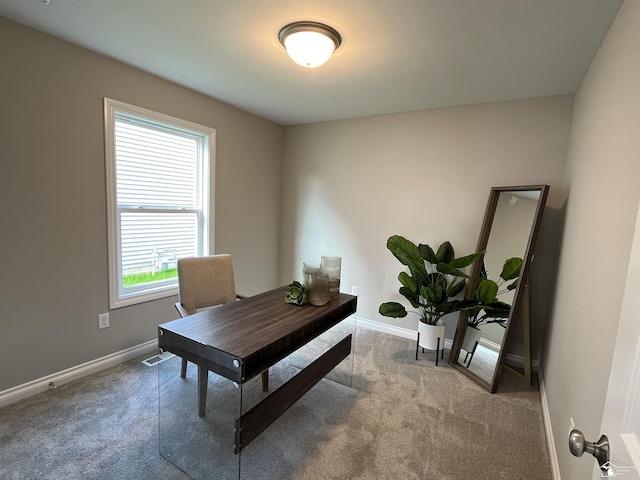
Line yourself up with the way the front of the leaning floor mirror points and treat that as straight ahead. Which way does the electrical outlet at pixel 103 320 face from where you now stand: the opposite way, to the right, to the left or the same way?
the opposite way

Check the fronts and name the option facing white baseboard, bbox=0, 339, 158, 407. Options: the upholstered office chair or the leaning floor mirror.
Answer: the leaning floor mirror

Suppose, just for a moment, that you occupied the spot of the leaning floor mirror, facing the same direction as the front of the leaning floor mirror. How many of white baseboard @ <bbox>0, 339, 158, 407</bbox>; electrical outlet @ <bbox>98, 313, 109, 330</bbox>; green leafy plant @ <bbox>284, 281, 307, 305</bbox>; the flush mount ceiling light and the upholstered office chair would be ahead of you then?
5

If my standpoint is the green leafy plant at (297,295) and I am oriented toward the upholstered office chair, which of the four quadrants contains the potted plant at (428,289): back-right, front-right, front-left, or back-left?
back-right

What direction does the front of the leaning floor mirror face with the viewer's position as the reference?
facing the viewer and to the left of the viewer

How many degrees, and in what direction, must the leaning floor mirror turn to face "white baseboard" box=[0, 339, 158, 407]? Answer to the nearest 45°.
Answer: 0° — it already faces it

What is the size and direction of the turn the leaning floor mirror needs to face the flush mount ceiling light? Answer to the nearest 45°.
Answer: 0° — it already faces it

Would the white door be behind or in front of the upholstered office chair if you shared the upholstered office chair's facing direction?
in front

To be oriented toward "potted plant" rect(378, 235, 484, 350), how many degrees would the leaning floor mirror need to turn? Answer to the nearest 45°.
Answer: approximately 45° to its right

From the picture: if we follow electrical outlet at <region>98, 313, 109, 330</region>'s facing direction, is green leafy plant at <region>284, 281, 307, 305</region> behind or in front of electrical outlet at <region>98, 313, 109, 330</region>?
in front

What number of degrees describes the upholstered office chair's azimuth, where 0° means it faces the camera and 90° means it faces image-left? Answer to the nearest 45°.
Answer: approximately 315°

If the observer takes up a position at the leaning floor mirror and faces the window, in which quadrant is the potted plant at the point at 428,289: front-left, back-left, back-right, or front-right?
front-right

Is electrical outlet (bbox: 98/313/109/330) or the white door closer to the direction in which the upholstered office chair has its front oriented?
the white door
